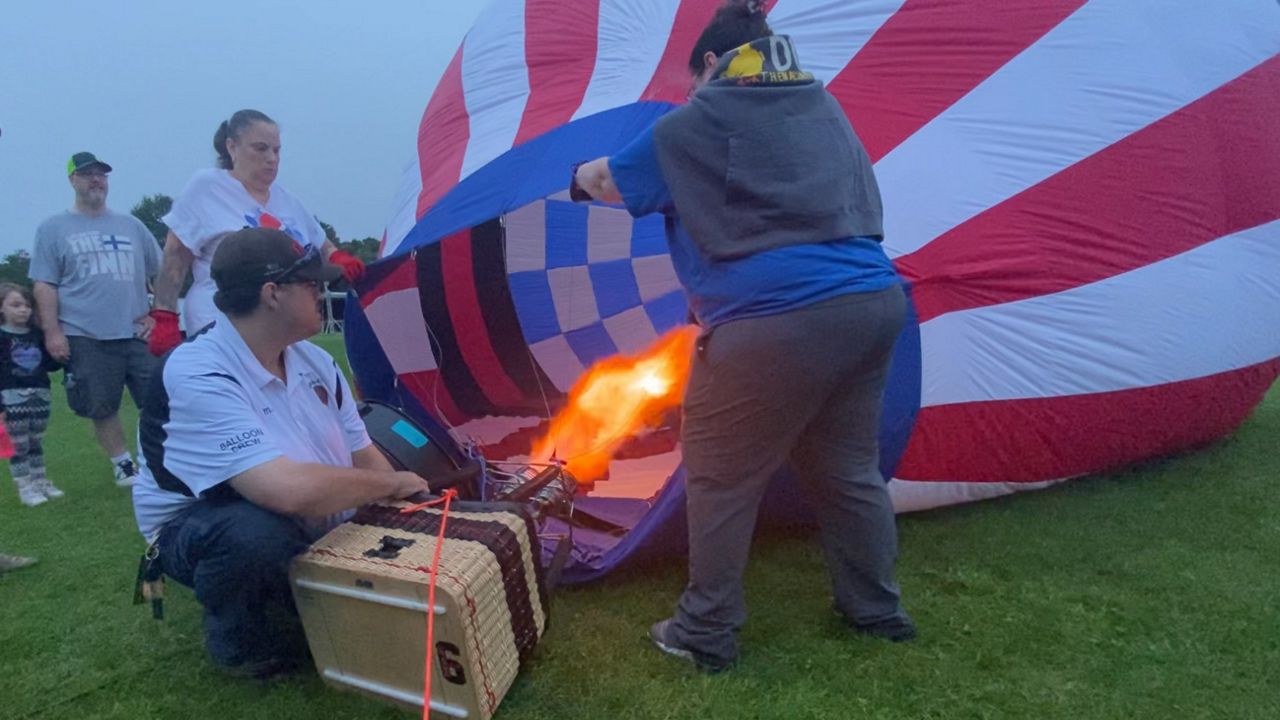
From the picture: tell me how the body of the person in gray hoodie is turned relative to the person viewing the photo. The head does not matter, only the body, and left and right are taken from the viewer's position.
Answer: facing away from the viewer and to the left of the viewer

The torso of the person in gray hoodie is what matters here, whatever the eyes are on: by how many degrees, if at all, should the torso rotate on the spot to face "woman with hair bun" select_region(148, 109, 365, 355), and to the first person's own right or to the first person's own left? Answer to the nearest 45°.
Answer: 0° — they already face them

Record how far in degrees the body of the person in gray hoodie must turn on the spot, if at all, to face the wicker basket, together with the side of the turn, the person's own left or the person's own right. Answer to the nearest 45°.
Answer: approximately 90° to the person's own left

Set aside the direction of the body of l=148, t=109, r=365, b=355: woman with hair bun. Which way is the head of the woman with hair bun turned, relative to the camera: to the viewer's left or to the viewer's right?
to the viewer's right

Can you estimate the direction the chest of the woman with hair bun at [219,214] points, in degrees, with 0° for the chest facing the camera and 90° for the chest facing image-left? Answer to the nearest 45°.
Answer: approximately 315°
